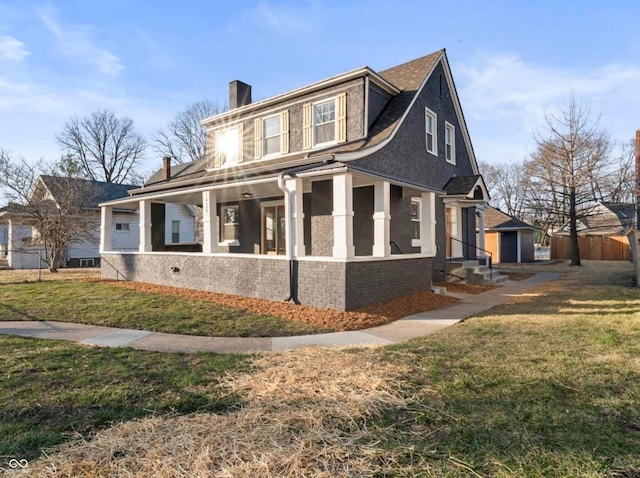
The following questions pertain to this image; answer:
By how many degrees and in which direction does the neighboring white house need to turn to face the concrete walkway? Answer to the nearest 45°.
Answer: approximately 45° to its left

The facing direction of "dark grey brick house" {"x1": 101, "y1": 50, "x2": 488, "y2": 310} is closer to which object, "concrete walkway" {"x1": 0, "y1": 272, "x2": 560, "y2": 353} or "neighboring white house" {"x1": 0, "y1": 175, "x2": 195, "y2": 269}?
the concrete walkway

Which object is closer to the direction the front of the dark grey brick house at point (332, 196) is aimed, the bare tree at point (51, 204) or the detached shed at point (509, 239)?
the bare tree

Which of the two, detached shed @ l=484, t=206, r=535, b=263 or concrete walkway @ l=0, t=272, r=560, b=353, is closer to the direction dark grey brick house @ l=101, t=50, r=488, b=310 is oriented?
the concrete walkway

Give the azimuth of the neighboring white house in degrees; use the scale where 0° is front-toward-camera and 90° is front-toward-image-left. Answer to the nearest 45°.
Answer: approximately 45°

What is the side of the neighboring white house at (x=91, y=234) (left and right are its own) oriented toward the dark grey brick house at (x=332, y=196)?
left

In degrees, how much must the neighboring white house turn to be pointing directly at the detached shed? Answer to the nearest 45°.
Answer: approximately 135° to its left

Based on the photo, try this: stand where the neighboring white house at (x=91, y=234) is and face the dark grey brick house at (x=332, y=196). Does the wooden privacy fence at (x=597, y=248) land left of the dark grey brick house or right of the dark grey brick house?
left

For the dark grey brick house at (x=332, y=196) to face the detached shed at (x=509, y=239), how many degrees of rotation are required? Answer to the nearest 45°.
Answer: approximately 180°

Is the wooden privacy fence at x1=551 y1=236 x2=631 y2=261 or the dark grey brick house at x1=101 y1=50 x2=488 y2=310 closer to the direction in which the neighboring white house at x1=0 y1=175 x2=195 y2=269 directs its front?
the dark grey brick house

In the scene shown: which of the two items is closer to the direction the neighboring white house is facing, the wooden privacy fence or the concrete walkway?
the concrete walkway
